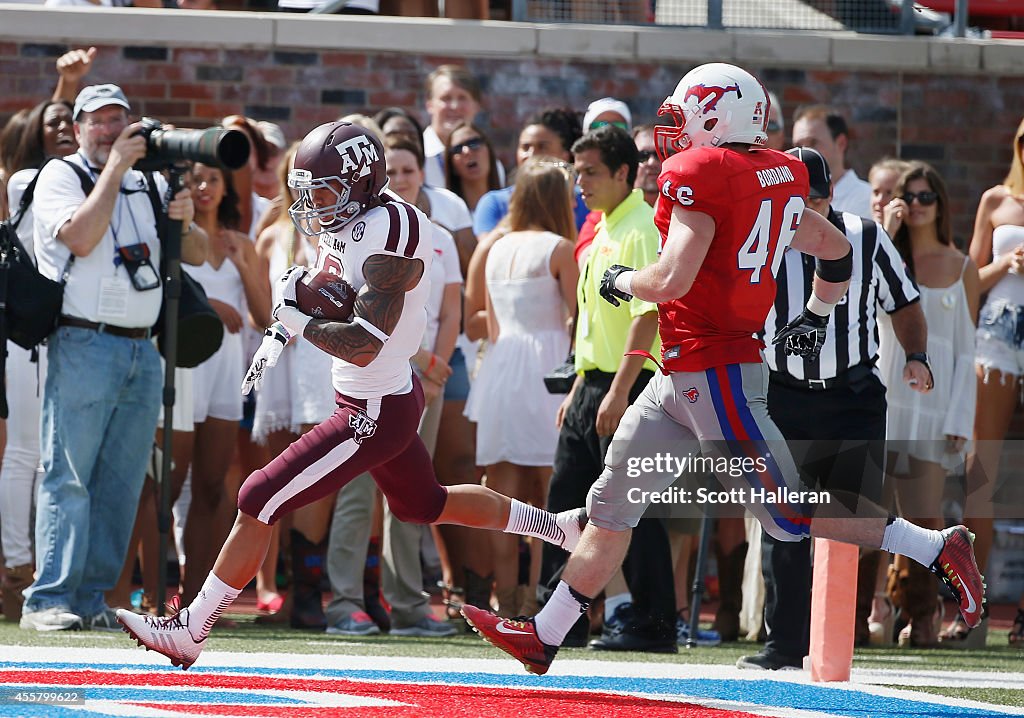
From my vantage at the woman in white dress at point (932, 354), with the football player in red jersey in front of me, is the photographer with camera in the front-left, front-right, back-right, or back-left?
front-right

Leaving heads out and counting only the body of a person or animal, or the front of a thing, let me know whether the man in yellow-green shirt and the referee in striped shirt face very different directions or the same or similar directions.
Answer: same or similar directions

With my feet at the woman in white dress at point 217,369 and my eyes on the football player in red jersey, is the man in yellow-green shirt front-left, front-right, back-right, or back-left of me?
front-left

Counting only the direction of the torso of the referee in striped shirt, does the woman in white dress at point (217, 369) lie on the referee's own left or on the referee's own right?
on the referee's own right

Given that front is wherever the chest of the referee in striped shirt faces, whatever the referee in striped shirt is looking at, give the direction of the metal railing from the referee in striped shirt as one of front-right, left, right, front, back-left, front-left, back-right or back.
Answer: back-right

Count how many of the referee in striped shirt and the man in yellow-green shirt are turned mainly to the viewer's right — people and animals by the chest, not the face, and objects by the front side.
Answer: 0

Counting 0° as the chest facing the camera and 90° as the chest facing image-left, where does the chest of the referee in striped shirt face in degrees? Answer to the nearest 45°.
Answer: approximately 45°

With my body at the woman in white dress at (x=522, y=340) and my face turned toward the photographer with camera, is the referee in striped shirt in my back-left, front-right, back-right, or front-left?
back-left

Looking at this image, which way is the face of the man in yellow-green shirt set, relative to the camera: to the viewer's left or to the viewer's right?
to the viewer's left

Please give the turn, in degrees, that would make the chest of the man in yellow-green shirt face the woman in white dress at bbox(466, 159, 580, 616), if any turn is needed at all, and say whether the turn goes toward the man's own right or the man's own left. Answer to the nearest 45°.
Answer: approximately 90° to the man's own right

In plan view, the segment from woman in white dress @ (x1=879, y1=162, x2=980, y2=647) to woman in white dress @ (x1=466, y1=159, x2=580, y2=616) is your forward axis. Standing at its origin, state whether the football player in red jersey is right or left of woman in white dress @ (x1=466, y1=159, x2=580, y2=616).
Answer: left

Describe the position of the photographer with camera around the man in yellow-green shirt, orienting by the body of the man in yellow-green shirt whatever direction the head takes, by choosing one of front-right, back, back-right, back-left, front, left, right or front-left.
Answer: front-right

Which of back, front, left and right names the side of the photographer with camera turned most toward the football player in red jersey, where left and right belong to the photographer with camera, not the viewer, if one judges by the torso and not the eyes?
front

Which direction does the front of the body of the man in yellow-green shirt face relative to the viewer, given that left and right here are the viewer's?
facing the viewer and to the left of the viewer

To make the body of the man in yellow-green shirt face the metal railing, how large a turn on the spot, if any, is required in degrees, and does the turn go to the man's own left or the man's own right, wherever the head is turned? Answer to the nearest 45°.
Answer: approximately 135° to the man's own right

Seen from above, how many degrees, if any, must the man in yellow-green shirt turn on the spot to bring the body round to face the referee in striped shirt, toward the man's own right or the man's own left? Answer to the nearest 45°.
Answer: approximately 135° to the man's own left

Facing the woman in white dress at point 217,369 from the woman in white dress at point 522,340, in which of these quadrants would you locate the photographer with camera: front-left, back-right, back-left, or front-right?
front-left
